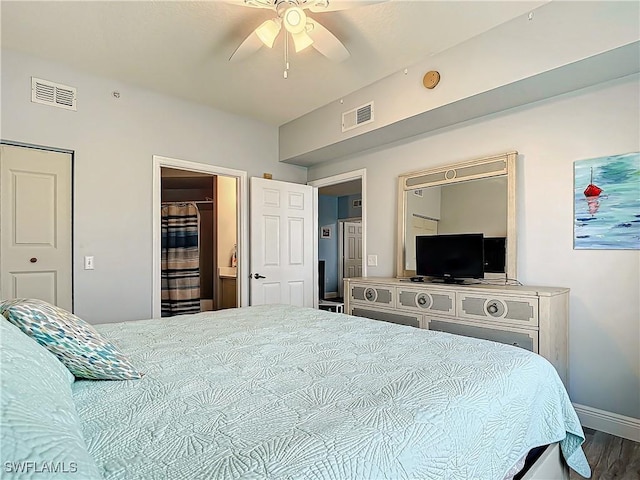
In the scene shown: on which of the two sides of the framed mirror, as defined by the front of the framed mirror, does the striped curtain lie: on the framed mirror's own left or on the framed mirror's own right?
on the framed mirror's own right

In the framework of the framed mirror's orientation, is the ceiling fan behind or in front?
in front

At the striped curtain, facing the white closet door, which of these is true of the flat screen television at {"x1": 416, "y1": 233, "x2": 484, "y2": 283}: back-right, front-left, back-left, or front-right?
front-left

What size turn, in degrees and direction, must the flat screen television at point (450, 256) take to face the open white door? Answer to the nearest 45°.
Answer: approximately 90° to its right

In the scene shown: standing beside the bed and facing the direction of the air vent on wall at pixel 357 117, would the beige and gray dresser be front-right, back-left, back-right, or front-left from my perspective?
front-right

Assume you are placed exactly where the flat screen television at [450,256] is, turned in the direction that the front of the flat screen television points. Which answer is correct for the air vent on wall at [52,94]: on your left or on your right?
on your right

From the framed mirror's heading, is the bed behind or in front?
in front

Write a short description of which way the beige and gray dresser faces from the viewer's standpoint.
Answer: facing the viewer and to the left of the viewer

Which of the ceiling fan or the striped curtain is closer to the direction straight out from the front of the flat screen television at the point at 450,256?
the ceiling fan
